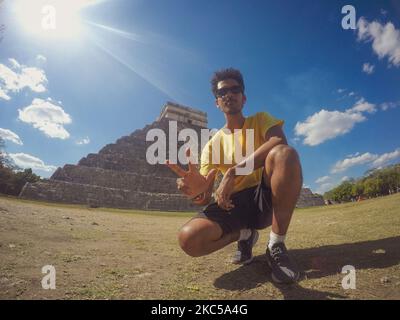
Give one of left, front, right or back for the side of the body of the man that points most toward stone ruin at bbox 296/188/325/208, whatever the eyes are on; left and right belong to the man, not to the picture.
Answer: back

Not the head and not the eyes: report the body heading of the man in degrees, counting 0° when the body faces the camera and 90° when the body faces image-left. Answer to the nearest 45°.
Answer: approximately 0°

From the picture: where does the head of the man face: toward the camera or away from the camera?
toward the camera

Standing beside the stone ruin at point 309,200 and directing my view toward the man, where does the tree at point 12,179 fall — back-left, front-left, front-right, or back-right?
front-right

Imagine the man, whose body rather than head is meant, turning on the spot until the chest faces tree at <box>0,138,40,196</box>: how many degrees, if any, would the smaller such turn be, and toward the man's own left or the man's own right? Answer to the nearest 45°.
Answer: approximately 135° to the man's own right
